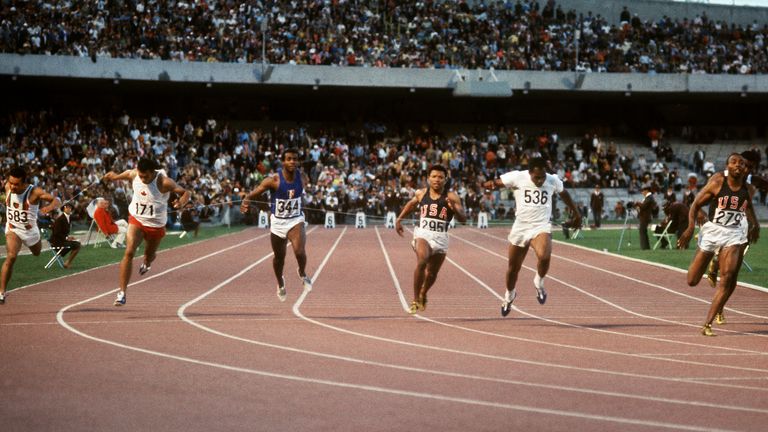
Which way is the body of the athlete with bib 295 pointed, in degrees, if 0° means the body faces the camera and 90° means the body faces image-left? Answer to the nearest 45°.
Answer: approximately 0°

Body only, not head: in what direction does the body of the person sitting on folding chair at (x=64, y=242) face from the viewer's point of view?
to the viewer's right

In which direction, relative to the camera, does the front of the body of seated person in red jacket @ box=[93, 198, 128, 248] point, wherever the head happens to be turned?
to the viewer's right

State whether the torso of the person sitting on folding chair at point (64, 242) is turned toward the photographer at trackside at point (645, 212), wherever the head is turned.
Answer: yes

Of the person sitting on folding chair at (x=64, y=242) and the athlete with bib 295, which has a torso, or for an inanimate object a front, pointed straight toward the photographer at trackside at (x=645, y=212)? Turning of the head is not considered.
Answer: the person sitting on folding chair

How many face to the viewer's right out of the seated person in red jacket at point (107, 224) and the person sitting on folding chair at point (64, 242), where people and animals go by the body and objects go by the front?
2
